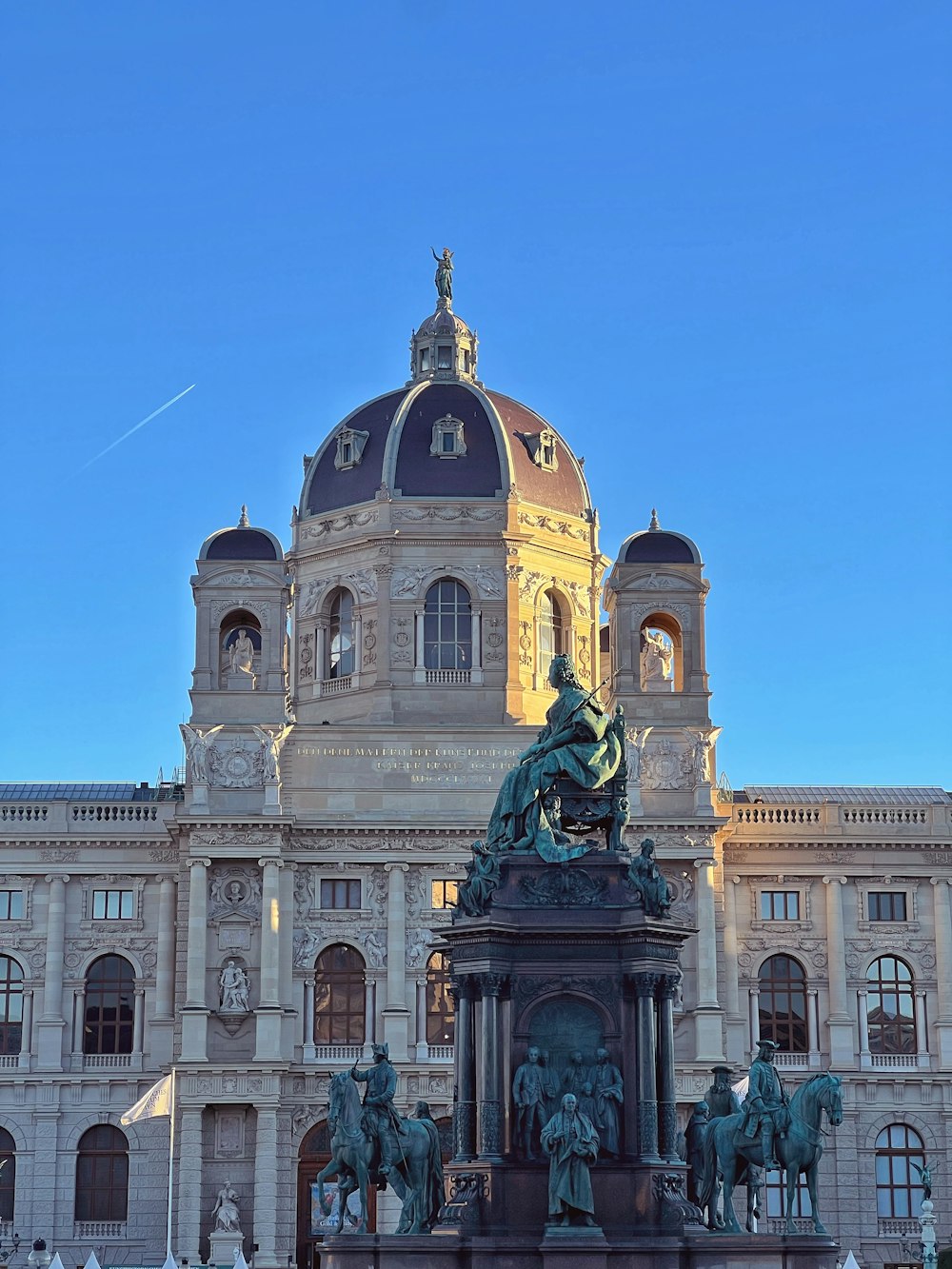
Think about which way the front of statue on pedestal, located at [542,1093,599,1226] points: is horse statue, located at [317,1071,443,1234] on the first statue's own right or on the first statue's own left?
on the first statue's own right

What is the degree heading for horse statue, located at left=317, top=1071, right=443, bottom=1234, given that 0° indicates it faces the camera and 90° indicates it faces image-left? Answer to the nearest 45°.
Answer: approximately 45°

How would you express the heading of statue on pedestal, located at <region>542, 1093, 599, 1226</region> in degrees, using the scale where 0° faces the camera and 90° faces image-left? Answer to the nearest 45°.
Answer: approximately 0°

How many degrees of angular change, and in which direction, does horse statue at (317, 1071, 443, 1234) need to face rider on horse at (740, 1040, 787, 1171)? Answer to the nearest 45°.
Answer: approximately 135° to its left

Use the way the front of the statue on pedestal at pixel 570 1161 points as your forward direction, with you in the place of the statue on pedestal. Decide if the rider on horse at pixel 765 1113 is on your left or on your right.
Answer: on your left

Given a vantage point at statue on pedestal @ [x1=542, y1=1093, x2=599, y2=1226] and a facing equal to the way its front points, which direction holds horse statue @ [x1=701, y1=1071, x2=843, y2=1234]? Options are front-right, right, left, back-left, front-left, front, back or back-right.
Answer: back-left
